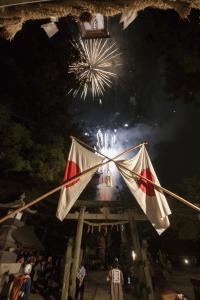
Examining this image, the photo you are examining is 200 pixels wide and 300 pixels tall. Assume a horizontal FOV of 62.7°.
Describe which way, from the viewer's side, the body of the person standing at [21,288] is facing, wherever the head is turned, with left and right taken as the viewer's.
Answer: facing to the right of the viewer

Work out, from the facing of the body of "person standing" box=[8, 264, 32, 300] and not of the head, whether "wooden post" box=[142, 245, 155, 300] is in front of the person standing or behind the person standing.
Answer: in front

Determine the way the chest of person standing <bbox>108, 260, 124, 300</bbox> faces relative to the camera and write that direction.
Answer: away from the camera

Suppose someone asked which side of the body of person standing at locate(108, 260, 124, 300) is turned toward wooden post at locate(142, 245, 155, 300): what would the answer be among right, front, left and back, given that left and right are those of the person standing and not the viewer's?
right

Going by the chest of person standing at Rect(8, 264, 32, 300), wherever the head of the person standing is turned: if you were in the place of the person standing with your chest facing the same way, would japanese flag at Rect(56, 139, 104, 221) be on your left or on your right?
on your right

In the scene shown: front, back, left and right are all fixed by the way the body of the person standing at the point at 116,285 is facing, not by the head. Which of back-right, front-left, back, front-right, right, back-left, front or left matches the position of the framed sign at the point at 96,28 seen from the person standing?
back
